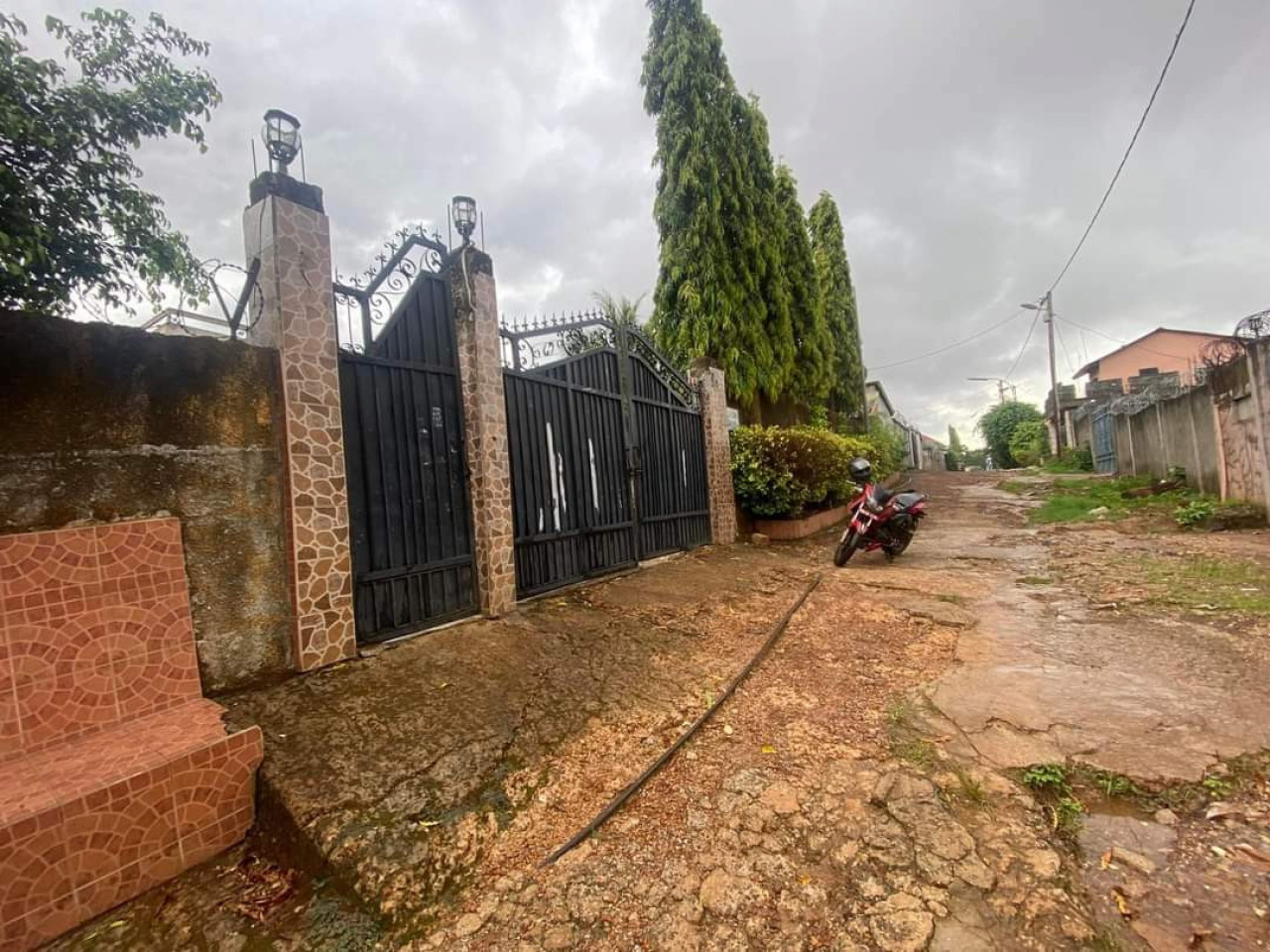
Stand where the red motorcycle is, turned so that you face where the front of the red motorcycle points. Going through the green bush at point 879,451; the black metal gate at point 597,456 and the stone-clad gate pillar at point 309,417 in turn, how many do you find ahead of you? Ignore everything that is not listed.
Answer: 2

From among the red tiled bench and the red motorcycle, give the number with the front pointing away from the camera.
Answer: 0

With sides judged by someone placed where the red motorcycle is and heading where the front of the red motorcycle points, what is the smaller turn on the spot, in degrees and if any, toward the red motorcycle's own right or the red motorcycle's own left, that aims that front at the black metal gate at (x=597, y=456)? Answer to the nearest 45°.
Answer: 0° — it already faces it

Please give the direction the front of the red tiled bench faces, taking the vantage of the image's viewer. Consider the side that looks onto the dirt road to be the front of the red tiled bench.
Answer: facing the viewer and to the right of the viewer

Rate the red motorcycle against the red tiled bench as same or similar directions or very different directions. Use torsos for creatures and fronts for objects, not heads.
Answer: very different directions

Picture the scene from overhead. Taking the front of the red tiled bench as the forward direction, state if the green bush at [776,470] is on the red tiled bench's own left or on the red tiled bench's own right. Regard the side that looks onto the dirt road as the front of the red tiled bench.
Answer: on the red tiled bench's own left

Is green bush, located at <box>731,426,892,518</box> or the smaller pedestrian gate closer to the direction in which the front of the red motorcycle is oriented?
the smaller pedestrian gate

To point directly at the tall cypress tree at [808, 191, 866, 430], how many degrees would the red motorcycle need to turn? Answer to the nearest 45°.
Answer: approximately 135° to its right

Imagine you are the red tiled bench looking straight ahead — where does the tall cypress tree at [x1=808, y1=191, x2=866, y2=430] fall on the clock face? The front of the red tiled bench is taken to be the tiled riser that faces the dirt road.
The tall cypress tree is roughly at 10 o'clock from the red tiled bench.

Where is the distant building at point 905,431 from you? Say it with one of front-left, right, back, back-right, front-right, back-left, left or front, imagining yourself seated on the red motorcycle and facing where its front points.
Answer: back-right

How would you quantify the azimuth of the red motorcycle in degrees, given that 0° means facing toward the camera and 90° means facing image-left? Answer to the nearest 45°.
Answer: approximately 45°

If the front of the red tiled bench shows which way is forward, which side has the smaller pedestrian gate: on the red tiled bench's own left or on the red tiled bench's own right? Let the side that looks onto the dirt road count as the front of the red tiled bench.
on the red tiled bench's own left

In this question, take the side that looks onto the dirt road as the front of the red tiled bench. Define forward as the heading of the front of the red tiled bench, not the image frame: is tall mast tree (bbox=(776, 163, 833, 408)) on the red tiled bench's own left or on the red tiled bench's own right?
on the red tiled bench's own left

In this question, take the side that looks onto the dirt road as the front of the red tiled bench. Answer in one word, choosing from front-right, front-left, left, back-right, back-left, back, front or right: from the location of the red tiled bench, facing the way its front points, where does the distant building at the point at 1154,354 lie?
front-left

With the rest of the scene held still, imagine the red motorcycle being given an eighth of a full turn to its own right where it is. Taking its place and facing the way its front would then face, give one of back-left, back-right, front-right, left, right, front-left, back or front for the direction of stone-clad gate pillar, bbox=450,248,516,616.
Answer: front-left
